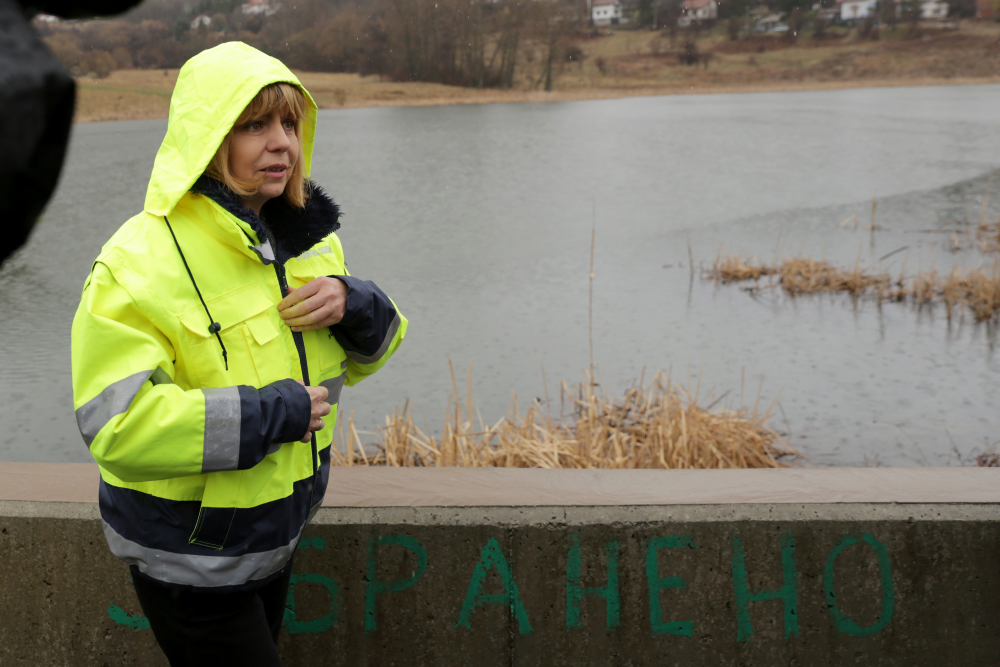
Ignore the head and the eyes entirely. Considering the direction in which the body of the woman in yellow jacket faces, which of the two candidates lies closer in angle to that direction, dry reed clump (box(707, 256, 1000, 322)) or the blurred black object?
the blurred black object

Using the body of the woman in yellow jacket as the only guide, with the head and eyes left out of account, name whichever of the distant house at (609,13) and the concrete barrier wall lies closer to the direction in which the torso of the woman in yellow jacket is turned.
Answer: the concrete barrier wall

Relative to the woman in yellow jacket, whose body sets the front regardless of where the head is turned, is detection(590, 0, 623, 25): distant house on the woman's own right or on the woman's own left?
on the woman's own left

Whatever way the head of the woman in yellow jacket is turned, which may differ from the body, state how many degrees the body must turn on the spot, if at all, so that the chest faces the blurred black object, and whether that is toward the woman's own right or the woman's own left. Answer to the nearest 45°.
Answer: approximately 45° to the woman's own right

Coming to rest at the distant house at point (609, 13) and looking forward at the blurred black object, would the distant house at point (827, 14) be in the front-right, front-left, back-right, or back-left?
back-left

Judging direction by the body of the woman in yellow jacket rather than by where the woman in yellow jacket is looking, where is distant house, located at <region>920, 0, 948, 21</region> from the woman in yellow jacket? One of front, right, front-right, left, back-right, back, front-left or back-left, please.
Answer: left

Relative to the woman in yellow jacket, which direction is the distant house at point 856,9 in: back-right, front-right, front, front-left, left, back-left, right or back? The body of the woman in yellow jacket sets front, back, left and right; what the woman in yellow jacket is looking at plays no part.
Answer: left

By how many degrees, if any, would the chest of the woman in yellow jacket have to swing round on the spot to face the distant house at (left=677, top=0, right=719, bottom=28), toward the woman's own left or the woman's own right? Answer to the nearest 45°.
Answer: approximately 90° to the woman's own left

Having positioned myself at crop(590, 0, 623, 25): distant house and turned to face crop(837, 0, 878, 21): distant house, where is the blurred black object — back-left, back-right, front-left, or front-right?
back-right
